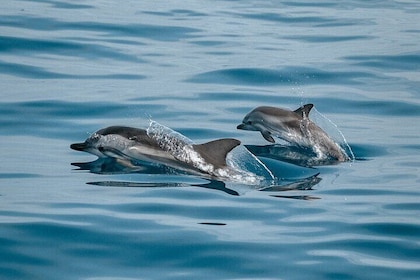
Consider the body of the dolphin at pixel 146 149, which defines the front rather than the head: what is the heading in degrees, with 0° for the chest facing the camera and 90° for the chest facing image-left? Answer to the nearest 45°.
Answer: approximately 90°

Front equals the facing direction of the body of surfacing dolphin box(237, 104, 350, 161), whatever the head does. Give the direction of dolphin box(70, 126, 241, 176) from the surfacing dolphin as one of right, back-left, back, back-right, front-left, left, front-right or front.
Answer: front-left

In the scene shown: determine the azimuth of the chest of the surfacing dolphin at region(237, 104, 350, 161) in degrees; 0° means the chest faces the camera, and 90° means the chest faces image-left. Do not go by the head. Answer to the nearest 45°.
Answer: approximately 90°

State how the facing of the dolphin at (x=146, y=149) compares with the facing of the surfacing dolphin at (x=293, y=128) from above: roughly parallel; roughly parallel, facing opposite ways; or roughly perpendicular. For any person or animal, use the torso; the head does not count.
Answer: roughly parallel

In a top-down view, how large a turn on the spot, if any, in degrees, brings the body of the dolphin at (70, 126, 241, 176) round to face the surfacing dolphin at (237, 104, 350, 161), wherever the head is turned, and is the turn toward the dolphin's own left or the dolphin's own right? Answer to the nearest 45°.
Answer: approximately 135° to the dolphin's own right

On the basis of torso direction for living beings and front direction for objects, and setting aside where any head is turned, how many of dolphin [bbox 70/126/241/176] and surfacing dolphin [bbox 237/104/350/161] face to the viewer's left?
2
